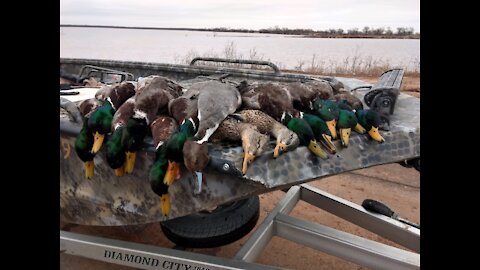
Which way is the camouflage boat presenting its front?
to the viewer's right
